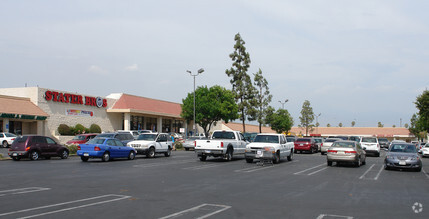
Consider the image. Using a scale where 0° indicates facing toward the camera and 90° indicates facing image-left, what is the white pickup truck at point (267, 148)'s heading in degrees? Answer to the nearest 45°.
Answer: approximately 45°

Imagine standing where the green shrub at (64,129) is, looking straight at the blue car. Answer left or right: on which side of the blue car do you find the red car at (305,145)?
left

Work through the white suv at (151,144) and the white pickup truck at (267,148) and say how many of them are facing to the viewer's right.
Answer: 0

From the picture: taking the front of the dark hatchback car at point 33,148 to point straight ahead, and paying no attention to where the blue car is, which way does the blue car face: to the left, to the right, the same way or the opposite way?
the same way

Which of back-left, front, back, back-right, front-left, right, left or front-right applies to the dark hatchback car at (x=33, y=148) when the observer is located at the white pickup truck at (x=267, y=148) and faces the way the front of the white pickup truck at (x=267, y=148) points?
front-right

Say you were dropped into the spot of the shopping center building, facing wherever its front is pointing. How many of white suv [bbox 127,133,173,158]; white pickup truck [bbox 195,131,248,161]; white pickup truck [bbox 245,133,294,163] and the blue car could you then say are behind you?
0

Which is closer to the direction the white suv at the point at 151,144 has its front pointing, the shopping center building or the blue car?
the blue car

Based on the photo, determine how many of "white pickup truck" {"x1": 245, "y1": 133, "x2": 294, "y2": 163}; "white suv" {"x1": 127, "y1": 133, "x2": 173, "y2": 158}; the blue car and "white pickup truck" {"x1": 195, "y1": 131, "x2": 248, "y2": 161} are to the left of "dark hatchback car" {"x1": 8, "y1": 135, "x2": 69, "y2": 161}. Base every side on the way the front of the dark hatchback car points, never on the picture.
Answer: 0

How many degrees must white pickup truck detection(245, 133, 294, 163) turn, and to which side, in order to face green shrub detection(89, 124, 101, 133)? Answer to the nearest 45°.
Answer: approximately 90° to its right

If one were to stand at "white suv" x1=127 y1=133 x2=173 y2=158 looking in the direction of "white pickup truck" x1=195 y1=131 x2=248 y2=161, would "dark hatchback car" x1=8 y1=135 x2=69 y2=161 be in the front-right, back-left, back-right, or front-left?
back-right
